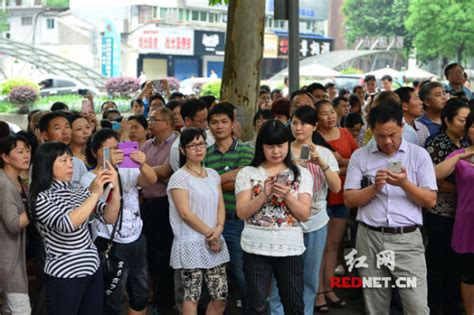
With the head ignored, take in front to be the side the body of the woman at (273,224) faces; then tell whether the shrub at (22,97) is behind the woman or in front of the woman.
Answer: behind

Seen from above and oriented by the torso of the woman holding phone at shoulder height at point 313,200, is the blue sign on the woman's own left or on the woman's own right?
on the woman's own right

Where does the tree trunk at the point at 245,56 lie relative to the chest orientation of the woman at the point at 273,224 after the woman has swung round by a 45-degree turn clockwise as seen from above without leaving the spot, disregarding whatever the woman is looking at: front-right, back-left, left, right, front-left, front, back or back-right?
back-right

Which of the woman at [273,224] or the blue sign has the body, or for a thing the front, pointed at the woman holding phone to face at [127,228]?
the blue sign

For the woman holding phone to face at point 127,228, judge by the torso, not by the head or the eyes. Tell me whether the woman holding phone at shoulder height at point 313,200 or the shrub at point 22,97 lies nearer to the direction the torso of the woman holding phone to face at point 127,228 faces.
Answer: the woman holding phone at shoulder height

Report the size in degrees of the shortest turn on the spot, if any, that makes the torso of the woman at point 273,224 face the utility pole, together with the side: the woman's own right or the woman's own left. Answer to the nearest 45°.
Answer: approximately 180°

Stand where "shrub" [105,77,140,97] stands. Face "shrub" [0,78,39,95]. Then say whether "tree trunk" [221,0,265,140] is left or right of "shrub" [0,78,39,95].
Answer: left

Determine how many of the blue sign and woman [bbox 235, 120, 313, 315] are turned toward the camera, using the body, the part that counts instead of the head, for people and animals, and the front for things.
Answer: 2

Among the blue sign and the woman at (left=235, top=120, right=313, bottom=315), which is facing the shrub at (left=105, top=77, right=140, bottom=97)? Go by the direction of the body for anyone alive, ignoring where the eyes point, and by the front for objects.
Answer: the blue sign
